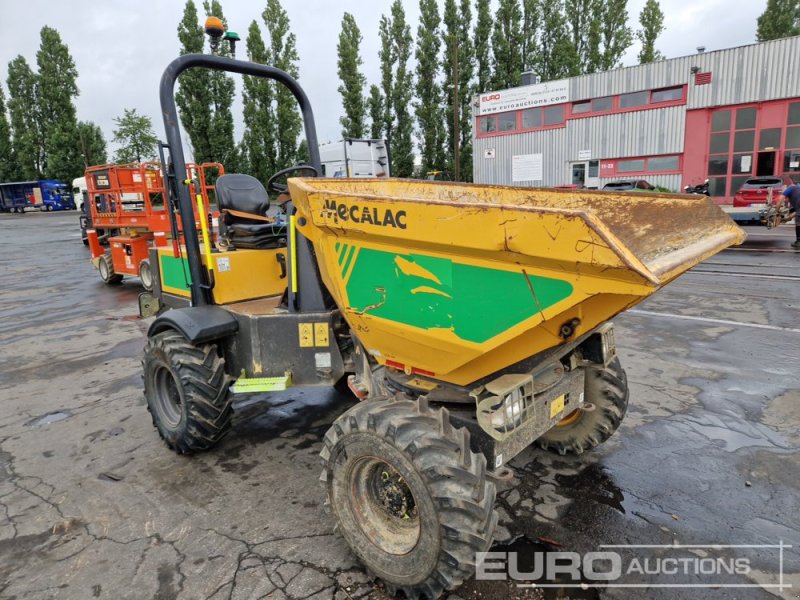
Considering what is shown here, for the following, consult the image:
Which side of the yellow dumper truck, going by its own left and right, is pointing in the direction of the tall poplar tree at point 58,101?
back

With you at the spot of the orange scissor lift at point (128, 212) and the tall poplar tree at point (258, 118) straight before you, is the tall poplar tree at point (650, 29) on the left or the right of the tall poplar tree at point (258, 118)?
right

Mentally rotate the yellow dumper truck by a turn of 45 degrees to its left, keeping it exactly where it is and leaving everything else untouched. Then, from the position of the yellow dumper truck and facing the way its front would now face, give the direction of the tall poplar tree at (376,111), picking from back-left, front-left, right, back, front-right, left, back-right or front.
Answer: left

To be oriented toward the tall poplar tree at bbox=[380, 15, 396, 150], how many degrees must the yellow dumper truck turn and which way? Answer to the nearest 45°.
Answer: approximately 135° to its left

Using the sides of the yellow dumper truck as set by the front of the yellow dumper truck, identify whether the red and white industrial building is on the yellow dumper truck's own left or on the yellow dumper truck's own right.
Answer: on the yellow dumper truck's own left

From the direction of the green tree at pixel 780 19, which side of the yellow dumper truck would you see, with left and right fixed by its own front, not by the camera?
left

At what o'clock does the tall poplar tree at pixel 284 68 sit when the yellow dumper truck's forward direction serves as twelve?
The tall poplar tree is roughly at 7 o'clock from the yellow dumper truck.

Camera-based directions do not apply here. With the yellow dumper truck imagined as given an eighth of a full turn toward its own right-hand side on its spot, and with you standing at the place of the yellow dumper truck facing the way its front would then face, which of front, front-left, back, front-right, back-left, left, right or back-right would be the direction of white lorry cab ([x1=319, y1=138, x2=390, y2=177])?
back

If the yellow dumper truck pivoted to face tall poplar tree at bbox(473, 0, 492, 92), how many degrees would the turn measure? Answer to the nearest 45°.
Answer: approximately 135° to its left

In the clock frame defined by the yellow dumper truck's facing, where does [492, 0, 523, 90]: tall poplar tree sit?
The tall poplar tree is roughly at 8 o'clock from the yellow dumper truck.

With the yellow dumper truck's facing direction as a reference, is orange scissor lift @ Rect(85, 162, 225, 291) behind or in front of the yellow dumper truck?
behind

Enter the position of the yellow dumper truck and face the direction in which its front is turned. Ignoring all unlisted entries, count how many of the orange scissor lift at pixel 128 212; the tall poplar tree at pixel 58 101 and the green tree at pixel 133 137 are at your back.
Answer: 3

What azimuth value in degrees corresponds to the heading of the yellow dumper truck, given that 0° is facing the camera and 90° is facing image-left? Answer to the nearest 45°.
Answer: approximately 315°

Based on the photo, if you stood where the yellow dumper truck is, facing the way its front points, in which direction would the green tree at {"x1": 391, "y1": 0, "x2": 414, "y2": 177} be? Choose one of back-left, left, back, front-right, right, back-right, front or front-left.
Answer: back-left

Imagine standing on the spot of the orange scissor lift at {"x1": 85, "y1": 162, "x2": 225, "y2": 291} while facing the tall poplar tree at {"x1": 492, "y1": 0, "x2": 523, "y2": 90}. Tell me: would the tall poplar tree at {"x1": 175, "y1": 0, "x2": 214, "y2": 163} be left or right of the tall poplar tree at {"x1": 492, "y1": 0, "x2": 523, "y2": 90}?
left
